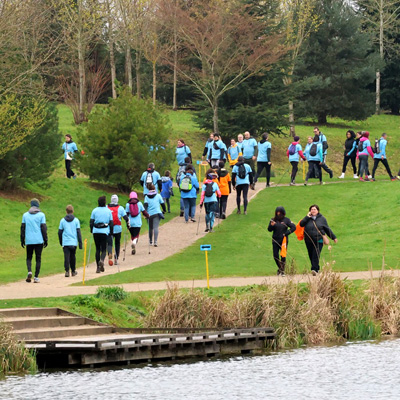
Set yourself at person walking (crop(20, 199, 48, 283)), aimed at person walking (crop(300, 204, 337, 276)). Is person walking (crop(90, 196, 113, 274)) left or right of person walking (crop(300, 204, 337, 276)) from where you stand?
left

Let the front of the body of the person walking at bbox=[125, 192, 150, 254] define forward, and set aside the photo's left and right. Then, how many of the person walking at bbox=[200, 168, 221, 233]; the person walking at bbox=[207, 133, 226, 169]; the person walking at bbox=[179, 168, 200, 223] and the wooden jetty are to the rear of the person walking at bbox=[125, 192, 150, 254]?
1

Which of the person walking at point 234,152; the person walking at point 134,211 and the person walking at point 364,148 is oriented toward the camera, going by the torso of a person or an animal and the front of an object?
the person walking at point 234,152

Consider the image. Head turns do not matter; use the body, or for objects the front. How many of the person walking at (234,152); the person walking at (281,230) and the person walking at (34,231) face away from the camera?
1

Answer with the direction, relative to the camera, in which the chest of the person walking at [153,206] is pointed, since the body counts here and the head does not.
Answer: away from the camera

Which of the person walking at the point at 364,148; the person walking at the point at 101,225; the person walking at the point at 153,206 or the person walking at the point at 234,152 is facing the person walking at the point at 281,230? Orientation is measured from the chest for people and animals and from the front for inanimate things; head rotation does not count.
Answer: the person walking at the point at 234,152

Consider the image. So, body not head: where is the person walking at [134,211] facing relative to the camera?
away from the camera

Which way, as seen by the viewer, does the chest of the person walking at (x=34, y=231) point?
away from the camera

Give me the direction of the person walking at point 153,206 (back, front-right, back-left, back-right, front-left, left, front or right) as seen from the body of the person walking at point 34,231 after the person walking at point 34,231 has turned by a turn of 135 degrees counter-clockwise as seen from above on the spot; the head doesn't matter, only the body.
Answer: back

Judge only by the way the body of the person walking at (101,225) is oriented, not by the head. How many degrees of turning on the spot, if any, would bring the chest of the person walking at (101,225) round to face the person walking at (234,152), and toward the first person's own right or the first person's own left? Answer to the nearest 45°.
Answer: approximately 45° to the first person's own right

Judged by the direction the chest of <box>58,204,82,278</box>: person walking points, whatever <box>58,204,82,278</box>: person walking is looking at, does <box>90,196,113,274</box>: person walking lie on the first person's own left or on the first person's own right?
on the first person's own right

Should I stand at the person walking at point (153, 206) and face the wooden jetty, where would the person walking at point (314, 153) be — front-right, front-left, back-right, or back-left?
back-left

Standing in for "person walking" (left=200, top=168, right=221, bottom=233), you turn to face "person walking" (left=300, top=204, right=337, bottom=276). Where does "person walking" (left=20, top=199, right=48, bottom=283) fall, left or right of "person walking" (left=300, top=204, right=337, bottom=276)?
right

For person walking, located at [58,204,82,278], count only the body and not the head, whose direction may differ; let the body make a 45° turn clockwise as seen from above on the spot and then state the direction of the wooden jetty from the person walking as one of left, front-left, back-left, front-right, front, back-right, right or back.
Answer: back-right

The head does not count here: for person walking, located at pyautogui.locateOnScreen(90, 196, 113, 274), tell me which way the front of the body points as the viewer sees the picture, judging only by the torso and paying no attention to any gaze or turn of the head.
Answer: away from the camera

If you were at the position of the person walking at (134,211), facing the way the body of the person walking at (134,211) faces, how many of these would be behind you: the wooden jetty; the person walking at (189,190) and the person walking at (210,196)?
1

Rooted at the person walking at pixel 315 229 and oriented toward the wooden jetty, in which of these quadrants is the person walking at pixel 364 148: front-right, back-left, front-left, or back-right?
back-right

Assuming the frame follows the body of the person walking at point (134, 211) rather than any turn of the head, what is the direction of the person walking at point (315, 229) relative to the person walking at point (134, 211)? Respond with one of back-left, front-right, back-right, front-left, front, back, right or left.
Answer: back-right
